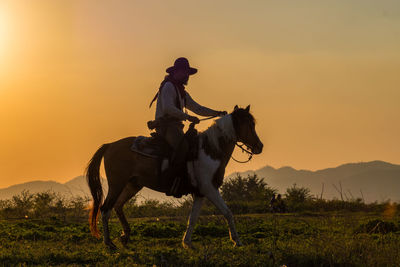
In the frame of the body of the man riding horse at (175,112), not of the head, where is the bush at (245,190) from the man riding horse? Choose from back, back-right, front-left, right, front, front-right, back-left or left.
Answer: left

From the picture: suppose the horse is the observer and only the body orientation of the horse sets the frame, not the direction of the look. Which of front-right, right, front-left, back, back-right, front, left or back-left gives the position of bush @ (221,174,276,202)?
left

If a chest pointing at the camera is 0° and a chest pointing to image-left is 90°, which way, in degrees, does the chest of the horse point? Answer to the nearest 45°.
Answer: approximately 270°

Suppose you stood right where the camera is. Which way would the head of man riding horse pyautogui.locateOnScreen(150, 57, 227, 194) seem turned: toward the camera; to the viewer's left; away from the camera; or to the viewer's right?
to the viewer's right

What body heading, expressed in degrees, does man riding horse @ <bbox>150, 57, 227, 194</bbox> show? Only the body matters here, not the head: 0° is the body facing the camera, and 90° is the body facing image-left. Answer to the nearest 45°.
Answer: approximately 270°
